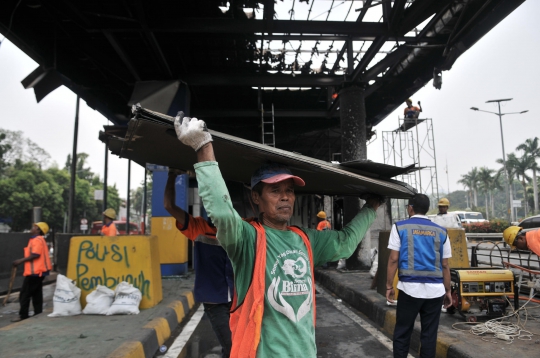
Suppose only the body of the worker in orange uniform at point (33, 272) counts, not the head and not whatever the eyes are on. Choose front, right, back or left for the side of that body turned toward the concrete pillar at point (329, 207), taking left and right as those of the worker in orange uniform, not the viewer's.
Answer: back

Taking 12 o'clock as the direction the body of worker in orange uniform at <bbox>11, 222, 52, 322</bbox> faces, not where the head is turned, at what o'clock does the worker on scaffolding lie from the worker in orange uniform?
The worker on scaffolding is roughly at 6 o'clock from the worker in orange uniform.

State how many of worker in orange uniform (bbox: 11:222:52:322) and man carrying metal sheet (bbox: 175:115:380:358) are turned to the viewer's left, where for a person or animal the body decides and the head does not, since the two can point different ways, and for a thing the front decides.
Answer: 1

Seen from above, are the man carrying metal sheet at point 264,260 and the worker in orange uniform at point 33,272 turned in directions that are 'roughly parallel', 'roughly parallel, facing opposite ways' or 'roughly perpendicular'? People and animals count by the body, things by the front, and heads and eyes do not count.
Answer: roughly perpendicular

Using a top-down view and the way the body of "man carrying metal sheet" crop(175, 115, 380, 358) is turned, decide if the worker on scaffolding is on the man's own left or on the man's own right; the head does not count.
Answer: on the man's own left

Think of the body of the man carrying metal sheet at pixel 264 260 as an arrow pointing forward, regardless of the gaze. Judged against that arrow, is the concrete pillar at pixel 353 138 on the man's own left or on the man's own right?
on the man's own left

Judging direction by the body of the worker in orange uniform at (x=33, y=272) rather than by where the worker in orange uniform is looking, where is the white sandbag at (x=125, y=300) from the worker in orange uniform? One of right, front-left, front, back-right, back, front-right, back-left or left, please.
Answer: back-left

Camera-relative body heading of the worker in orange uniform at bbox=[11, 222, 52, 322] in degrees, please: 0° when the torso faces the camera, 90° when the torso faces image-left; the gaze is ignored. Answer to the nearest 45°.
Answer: approximately 90°

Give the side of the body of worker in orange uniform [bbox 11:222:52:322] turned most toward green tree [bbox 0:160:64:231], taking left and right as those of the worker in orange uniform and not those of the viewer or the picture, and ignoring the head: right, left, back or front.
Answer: right

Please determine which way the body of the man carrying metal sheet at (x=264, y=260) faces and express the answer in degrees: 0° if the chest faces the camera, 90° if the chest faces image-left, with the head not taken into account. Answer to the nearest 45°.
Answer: approximately 315°
